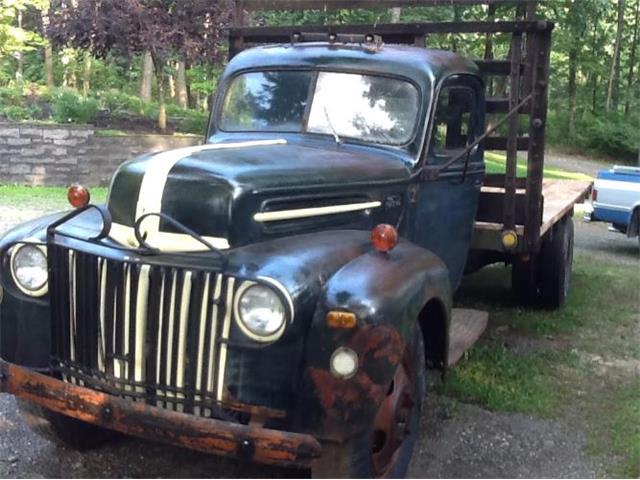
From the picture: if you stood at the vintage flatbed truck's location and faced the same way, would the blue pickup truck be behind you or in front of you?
behind

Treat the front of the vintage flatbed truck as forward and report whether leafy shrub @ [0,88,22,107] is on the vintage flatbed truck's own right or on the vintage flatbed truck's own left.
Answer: on the vintage flatbed truck's own right

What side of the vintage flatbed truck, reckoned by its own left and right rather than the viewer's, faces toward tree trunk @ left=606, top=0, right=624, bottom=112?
back

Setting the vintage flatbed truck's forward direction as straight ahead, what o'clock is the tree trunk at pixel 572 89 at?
The tree trunk is roughly at 5 o'clock from the vintage flatbed truck.

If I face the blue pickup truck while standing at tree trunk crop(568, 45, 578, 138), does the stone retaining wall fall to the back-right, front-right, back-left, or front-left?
front-right

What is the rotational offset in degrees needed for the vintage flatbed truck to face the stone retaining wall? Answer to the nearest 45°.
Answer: approximately 135° to its right

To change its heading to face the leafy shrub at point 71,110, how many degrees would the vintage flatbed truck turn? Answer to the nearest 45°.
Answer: approximately 135° to its right
